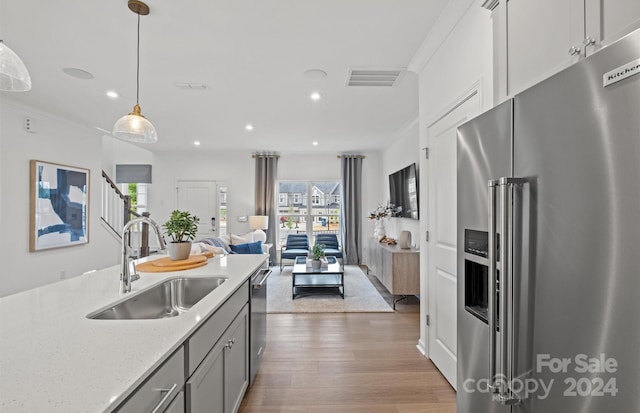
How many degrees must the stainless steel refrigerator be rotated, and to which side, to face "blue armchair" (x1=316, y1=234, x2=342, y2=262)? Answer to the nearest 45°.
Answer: approximately 90° to its right

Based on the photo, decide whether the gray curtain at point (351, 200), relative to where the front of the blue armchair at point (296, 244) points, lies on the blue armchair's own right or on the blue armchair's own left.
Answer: on the blue armchair's own left

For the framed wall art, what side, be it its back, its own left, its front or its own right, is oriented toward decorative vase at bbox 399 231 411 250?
front

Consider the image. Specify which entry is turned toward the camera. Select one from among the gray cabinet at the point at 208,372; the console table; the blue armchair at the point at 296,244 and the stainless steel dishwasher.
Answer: the blue armchair

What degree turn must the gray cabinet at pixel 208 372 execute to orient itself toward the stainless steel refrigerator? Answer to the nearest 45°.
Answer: approximately 45° to its right

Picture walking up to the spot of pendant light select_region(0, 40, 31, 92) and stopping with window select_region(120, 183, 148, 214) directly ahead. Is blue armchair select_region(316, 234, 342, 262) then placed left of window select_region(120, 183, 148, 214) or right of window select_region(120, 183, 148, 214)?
right

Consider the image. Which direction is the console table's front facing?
to the viewer's left

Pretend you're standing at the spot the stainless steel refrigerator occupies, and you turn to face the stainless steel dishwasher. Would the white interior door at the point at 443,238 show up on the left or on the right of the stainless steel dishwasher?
right

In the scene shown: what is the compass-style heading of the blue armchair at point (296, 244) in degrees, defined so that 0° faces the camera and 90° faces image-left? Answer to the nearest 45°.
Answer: approximately 0°
